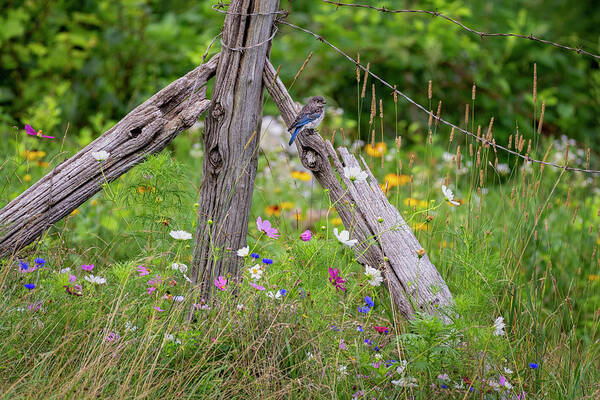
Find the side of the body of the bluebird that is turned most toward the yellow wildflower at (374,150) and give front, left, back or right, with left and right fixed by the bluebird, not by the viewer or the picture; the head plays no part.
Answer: left

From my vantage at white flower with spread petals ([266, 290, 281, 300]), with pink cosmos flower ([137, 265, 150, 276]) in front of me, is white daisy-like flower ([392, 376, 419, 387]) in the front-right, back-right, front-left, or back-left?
back-left

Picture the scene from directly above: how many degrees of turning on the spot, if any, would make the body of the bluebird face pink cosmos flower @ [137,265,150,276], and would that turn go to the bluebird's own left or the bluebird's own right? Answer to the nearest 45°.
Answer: approximately 135° to the bluebird's own right

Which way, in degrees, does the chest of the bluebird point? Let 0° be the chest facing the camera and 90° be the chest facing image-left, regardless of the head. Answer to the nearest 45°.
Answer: approximately 270°

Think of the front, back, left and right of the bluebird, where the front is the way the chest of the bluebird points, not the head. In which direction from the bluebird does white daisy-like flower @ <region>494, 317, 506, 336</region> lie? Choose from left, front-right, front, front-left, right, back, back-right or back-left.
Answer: front-right
